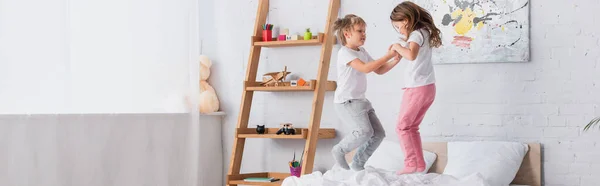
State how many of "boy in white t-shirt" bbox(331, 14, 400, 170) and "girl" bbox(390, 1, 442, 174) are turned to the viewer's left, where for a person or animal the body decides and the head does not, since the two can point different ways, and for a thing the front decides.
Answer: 1

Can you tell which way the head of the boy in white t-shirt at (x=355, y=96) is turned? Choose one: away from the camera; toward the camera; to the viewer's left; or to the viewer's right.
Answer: to the viewer's right

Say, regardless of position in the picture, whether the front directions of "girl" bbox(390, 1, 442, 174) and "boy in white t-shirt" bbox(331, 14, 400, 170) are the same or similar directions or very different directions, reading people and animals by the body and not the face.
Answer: very different directions

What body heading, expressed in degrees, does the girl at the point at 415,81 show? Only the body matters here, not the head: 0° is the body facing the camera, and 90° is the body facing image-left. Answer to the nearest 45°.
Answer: approximately 90°

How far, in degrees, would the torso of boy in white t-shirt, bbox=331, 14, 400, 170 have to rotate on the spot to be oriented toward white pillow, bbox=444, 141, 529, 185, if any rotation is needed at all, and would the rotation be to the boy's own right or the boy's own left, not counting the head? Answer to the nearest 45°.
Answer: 0° — they already face it

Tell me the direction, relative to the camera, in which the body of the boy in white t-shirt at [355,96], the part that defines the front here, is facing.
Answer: to the viewer's right

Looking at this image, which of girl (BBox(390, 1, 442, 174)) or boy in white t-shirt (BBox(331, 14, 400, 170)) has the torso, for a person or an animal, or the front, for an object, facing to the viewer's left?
the girl
